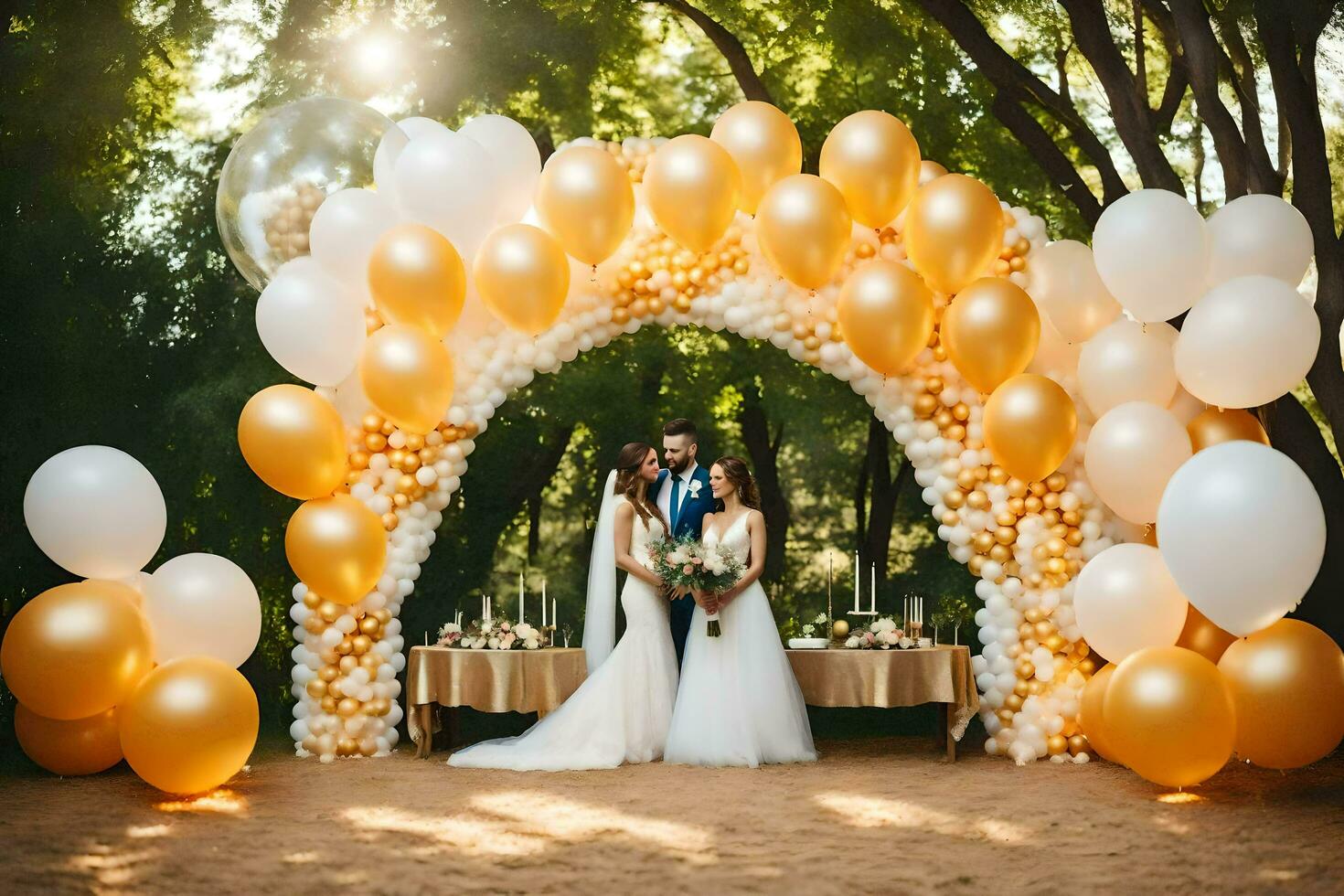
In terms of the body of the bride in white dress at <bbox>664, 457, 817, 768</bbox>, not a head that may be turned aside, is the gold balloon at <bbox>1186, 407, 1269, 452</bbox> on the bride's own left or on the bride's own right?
on the bride's own left

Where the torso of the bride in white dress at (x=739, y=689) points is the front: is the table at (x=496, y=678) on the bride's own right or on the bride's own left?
on the bride's own right

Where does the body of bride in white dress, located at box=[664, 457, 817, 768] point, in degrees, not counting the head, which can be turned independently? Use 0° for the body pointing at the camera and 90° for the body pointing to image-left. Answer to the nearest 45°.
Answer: approximately 45°

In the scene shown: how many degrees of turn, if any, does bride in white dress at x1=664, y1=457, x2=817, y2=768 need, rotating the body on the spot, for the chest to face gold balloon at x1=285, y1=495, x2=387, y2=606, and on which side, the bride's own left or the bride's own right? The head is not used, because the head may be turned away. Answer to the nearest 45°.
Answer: approximately 45° to the bride's own right

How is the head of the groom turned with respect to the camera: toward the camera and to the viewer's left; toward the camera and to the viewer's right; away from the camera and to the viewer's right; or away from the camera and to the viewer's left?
toward the camera and to the viewer's left

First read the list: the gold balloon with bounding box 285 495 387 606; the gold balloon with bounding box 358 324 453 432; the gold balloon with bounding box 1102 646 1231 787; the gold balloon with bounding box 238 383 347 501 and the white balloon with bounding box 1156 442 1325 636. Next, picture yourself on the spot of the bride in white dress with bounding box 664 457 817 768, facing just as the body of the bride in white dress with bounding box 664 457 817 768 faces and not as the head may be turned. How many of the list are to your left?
2

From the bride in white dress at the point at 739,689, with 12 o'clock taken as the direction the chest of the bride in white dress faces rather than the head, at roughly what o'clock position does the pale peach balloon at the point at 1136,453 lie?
The pale peach balloon is roughly at 8 o'clock from the bride in white dress.

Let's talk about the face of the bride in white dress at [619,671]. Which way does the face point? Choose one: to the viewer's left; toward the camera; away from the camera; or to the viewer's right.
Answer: to the viewer's right
